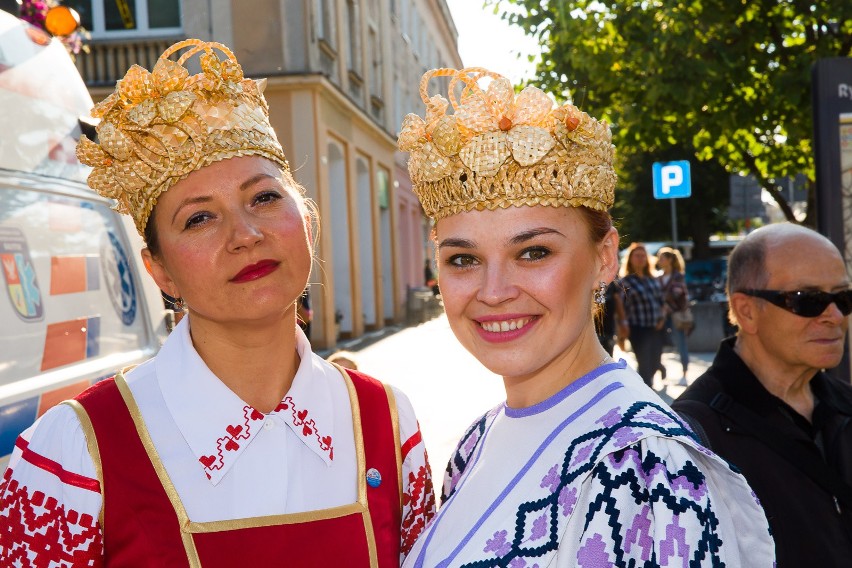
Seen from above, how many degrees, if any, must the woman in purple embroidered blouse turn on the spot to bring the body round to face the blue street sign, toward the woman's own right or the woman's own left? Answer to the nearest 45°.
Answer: approximately 135° to the woman's own right

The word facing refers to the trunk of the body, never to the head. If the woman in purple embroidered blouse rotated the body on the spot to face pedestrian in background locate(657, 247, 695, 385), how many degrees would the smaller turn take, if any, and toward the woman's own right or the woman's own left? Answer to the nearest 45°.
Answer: approximately 135° to the woman's own right
